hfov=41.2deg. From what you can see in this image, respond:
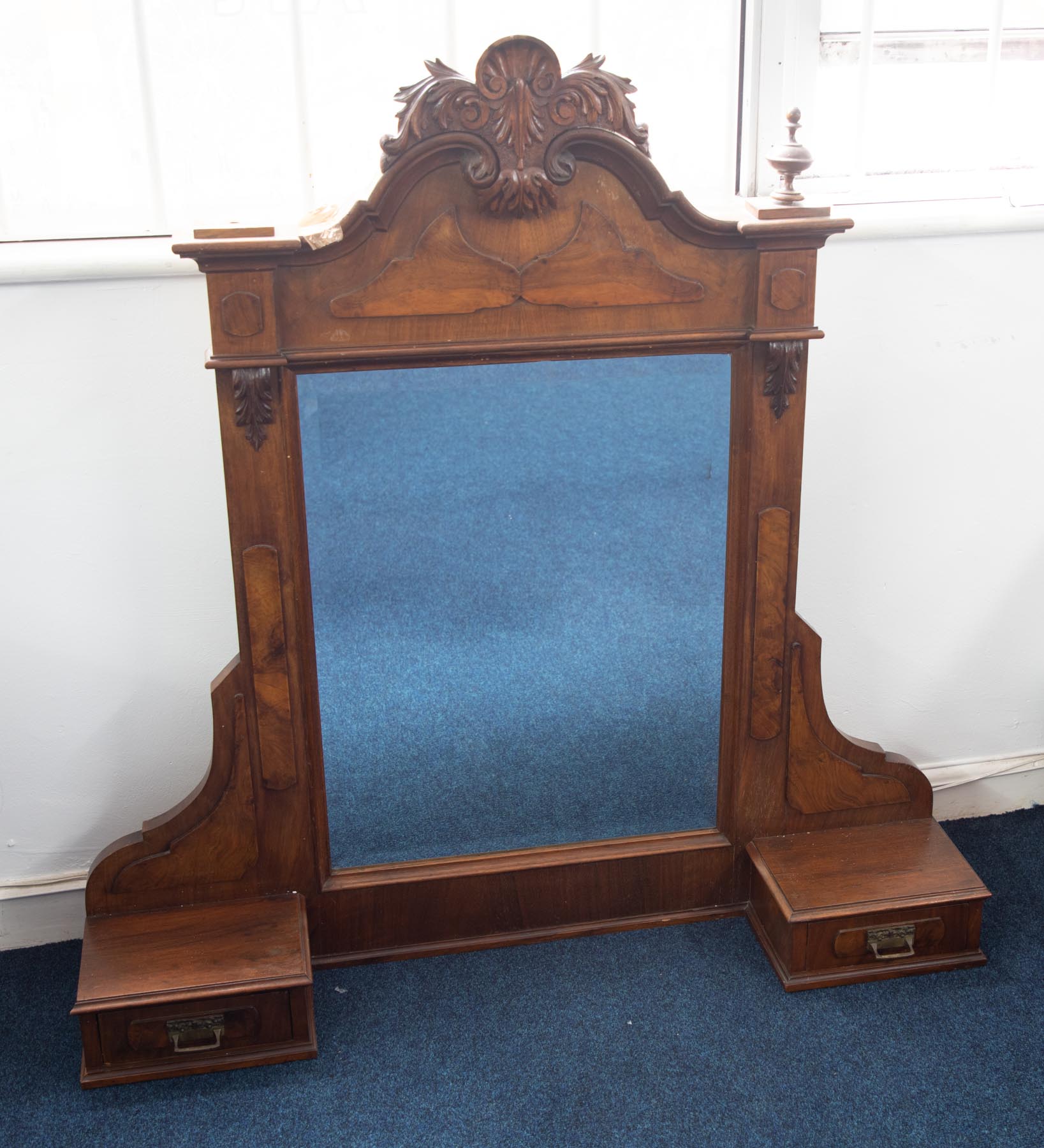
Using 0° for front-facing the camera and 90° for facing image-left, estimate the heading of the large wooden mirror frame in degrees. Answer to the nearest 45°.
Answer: approximately 0°
